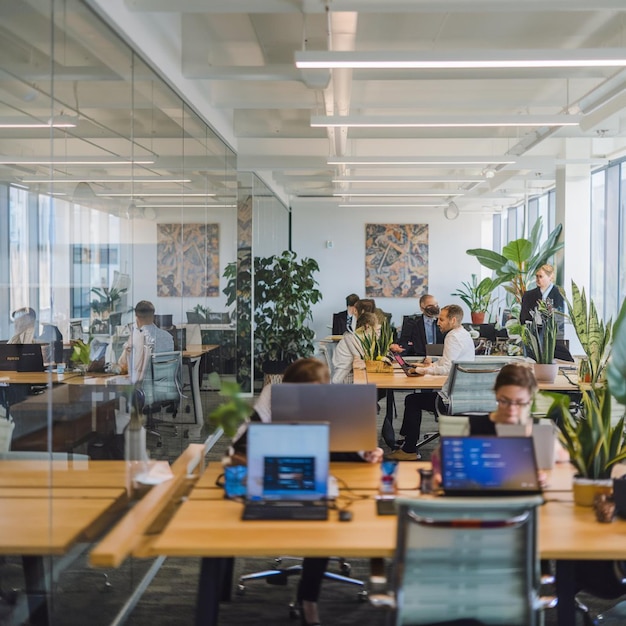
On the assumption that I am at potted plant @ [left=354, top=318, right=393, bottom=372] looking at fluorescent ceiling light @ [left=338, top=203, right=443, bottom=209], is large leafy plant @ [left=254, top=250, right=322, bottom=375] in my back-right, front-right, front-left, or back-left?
front-left

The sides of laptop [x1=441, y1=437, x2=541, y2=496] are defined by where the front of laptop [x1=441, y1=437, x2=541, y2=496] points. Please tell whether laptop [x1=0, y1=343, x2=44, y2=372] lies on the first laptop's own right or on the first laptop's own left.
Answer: on the first laptop's own right

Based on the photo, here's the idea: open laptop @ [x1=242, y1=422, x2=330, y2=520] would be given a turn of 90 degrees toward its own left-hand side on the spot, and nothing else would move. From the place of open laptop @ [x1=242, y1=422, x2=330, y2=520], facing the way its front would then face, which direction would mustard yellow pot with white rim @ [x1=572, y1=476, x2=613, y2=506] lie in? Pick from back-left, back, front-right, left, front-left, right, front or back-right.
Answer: front

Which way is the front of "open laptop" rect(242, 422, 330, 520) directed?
toward the camera

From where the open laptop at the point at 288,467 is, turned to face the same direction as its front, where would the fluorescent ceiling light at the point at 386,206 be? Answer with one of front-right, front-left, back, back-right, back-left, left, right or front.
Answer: back

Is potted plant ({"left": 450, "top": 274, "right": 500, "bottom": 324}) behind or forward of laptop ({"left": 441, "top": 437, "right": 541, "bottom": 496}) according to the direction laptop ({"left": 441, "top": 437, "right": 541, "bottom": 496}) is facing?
behind

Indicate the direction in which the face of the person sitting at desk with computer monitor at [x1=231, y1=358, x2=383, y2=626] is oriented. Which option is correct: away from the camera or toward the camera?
toward the camera

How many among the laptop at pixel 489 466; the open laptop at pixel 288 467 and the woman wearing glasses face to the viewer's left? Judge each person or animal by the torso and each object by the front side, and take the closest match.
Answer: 0

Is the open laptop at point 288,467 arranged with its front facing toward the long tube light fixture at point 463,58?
no

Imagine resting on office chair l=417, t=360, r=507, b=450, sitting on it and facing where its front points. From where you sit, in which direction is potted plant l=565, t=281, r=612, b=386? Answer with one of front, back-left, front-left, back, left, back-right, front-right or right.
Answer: back-right

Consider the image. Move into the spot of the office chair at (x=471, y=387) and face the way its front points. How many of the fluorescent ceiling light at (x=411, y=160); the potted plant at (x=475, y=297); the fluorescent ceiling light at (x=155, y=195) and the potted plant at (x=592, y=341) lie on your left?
1

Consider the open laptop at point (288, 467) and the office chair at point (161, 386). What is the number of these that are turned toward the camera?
1

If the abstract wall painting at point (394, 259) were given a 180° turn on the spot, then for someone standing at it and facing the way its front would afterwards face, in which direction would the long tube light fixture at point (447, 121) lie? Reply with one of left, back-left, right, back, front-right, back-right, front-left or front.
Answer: back

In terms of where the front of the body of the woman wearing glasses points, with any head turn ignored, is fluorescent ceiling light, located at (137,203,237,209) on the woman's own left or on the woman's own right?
on the woman's own right

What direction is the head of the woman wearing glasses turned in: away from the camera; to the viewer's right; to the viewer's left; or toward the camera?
toward the camera

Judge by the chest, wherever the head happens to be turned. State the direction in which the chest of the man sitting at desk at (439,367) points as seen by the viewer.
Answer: to the viewer's left

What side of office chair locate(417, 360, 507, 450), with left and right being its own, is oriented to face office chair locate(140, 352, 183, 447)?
left

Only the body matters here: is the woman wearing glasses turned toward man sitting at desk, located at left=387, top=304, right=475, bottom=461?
no
